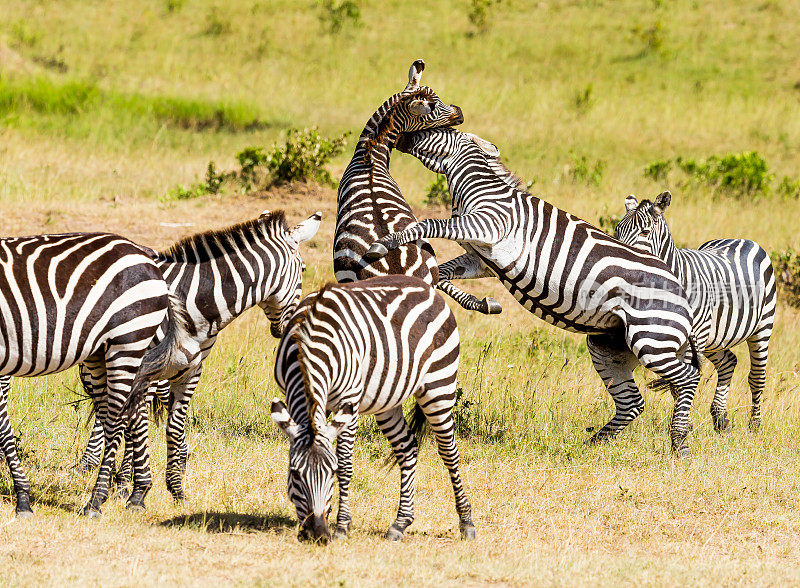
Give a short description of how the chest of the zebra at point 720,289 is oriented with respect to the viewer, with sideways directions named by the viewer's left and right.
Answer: facing the viewer and to the left of the viewer

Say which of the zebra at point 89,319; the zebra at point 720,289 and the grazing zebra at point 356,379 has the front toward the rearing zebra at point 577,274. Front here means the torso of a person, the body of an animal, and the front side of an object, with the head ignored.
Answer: the zebra at point 720,289

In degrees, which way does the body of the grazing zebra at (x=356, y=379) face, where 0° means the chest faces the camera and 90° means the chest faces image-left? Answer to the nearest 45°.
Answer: approximately 45°

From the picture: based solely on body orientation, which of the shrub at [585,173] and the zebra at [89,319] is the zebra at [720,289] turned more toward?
the zebra

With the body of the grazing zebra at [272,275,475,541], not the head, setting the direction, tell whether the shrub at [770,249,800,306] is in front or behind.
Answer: behind

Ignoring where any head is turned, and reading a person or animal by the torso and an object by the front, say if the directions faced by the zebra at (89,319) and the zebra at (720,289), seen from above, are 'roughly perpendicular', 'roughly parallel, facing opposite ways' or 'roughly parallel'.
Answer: roughly parallel

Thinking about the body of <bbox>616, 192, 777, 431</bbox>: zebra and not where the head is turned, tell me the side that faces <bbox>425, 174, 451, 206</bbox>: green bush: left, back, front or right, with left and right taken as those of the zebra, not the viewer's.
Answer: right

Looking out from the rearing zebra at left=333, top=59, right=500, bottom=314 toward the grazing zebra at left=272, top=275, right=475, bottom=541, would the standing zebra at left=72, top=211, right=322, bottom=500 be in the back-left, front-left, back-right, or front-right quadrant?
front-right

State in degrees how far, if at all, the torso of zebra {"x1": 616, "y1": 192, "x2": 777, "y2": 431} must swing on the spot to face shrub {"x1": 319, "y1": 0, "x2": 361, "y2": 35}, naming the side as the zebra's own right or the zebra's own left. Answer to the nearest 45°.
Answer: approximately 90° to the zebra's own right

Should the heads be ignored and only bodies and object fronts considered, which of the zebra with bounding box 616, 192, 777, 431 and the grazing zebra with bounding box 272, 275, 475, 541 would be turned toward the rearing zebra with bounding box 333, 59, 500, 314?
the zebra

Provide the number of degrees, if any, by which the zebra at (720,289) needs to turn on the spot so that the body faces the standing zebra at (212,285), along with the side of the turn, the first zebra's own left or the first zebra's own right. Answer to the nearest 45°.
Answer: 0° — it already faces it

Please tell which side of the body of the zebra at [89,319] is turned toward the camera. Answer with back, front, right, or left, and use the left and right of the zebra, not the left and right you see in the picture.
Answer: left

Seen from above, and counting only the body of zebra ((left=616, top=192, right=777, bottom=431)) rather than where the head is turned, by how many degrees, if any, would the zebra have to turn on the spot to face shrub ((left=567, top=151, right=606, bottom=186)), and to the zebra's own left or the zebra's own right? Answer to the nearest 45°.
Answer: approximately 135° to the zebra's own right

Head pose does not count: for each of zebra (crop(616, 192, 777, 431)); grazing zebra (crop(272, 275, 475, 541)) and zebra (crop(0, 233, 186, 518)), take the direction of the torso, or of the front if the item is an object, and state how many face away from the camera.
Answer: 0
